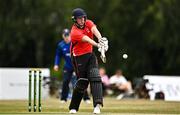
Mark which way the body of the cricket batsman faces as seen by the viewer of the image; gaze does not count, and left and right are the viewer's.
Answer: facing the viewer and to the right of the viewer
